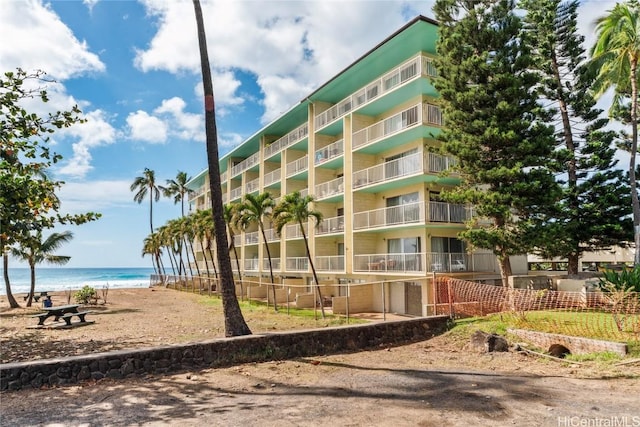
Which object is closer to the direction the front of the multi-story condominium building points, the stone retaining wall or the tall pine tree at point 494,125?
the stone retaining wall

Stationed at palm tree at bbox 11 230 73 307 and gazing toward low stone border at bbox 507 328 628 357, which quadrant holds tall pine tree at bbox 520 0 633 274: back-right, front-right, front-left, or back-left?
front-left

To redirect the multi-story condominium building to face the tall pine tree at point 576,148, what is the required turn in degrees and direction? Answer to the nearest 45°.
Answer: approximately 135° to its left

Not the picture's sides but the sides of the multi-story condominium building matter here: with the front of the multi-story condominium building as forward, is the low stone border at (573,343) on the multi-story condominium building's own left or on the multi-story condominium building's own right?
on the multi-story condominium building's own left

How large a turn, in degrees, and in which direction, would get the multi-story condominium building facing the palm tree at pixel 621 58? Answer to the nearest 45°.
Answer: approximately 135° to its left

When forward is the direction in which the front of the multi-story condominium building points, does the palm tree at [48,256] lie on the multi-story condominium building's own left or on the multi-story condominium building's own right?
on the multi-story condominium building's own right

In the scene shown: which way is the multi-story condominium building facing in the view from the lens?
facing the viewer and to the left of the viewer

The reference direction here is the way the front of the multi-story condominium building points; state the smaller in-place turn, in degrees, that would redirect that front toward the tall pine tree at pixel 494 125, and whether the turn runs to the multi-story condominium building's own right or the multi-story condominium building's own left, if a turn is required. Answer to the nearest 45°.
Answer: approximately 90° to the multi-story condominium building's own left

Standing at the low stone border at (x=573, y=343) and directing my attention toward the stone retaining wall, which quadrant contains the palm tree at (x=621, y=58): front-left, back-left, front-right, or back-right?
back-right

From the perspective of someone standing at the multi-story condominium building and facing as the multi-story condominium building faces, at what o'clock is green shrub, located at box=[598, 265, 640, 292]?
The green shrub is roughly at 9 o'clock from the multi-story condominium building.

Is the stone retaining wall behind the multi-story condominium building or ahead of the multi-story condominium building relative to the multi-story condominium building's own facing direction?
ahead
